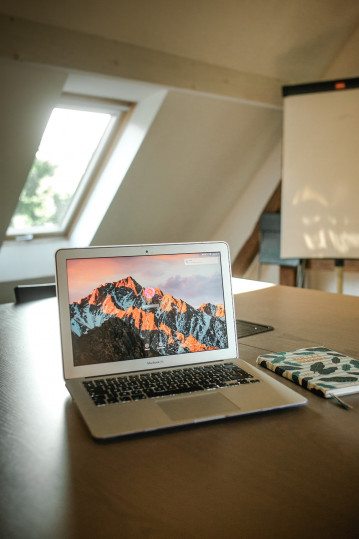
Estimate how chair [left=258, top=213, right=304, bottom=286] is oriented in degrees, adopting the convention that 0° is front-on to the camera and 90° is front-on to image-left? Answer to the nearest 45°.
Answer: approximately 315°

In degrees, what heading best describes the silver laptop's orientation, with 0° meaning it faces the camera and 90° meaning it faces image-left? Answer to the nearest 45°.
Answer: approximately 315°

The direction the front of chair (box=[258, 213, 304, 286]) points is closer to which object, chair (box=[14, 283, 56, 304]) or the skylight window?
the chair

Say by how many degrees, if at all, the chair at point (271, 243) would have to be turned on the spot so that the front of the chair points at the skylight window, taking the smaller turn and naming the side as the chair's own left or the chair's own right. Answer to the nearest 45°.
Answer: approximately 90° to the chair's own right

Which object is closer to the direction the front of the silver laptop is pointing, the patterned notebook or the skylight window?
the patterned notebook
